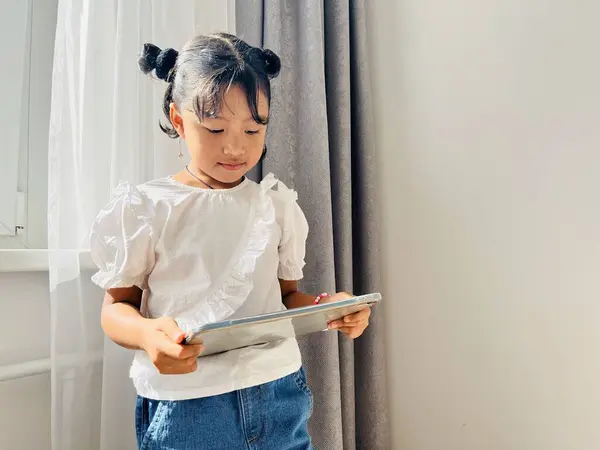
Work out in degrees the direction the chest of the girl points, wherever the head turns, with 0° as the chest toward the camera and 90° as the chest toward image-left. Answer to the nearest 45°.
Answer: approximately 315°

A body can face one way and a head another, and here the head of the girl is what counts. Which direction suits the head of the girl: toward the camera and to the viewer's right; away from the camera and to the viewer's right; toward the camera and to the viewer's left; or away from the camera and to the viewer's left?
toward the camera and to the viewer's right
